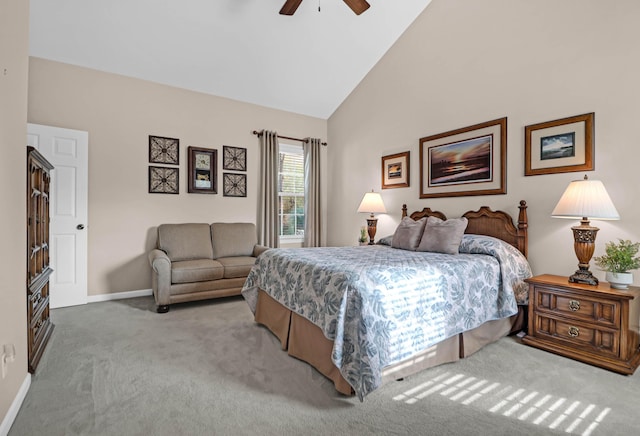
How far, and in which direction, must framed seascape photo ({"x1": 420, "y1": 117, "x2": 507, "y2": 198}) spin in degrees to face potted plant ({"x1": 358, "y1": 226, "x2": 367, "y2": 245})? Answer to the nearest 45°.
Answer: approximately 45° to its right

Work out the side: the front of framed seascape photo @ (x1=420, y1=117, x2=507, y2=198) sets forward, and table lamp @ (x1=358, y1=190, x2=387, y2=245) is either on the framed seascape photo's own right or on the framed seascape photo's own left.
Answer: on the framed seascape photo's own right

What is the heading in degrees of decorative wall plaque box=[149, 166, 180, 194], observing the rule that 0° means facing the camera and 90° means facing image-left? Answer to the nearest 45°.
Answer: approximately 0°

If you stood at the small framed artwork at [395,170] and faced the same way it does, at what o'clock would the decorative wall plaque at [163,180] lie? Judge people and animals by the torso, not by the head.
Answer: The decorative wall plaque is roughly at 1 o'clock from the small framed artwork.

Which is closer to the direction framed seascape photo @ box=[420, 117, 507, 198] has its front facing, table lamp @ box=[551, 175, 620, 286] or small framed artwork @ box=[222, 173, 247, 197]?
the small framed artwork

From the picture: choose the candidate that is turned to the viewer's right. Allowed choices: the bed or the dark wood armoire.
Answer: the dark wood armoire

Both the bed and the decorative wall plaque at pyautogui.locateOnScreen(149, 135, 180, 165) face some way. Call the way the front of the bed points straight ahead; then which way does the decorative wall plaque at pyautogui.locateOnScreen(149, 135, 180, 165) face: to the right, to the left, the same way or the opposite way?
to the left

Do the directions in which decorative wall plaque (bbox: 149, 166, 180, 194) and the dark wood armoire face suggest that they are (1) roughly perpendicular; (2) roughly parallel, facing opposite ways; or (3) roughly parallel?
roughly perpendicular

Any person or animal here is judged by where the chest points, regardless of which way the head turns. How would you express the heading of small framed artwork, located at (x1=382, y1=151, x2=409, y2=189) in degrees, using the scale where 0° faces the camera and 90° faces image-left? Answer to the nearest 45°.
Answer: approximately 45°

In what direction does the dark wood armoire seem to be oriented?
to the viewer's right
